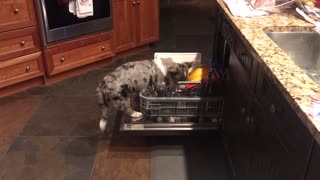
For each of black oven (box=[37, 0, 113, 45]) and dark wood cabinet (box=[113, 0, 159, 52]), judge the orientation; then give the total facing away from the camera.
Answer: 0

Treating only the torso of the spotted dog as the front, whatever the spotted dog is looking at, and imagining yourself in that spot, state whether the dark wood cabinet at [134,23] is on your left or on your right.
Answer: on your left

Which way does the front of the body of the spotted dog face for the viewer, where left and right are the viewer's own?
facing to the right of the viewer

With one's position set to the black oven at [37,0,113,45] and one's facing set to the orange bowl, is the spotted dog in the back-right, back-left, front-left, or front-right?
front-right

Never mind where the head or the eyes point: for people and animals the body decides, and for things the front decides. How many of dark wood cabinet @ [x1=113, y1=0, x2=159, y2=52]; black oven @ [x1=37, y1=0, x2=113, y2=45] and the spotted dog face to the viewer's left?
0

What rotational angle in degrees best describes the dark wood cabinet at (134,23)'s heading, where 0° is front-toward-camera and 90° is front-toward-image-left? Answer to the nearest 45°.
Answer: approximately 315°

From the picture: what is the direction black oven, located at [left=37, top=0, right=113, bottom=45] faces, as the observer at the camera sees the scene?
facing the viewer and to the right of the viewer

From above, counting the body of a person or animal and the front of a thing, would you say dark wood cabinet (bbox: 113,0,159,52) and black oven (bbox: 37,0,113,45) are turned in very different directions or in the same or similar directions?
same or similar directions

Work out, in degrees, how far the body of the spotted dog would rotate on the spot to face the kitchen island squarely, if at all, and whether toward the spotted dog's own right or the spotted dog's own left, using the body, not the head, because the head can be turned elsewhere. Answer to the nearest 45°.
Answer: approximately 45° to the spotted dog's own right

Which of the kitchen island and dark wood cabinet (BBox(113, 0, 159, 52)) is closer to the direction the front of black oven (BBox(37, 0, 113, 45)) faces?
the kitchen island

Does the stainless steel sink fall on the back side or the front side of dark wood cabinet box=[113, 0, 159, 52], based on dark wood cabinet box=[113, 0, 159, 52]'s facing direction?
on the front side

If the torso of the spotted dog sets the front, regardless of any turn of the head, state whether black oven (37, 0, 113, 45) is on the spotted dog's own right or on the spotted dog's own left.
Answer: on the spotted dog's own left

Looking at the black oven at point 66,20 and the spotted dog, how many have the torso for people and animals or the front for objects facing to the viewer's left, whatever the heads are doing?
0
